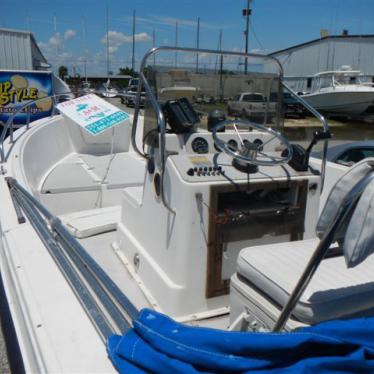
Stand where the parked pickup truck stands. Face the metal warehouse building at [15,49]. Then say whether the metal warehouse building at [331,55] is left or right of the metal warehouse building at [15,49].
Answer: right

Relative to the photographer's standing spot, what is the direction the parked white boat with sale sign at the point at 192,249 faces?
facing away from the viewer and to the left of the viewer

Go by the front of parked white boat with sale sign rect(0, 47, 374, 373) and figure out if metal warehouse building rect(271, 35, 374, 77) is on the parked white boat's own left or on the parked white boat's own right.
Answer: on the parked white boat's own right
